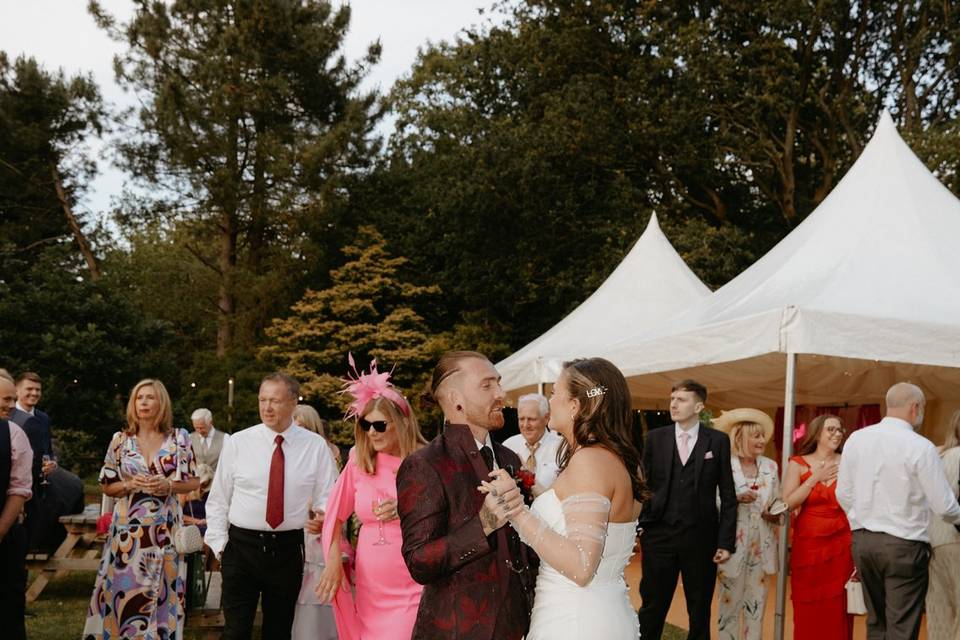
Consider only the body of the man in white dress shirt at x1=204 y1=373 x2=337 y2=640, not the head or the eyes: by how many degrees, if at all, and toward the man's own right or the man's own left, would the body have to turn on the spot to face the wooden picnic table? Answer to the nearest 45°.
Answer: approximately 135° to the man's own right

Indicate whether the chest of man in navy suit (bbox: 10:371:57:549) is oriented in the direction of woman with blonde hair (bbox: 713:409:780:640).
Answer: no

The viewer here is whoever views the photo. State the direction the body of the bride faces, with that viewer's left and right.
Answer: facing to the left of the viewer

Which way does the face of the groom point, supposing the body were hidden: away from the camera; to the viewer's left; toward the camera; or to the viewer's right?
to the viewer's right

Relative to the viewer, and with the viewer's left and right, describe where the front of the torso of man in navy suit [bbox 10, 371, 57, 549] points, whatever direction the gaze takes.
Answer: facing the viewer and to the right of the viewer

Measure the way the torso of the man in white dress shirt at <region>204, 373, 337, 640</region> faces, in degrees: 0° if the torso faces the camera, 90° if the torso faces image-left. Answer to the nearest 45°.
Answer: approximately 0°

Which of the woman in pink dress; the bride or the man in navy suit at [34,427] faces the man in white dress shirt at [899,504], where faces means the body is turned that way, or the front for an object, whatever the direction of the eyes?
the man in navy suit

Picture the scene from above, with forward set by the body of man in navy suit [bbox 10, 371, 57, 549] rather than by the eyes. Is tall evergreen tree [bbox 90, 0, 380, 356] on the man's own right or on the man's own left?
on the man's own left

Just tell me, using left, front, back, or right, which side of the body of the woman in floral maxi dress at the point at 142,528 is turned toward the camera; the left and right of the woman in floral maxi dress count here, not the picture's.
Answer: front

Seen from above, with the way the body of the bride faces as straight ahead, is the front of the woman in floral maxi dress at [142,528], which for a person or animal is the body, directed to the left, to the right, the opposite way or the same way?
to the left

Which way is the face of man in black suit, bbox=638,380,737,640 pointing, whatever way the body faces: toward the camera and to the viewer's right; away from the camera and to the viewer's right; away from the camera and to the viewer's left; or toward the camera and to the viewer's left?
toward the camera and to the viewer's left

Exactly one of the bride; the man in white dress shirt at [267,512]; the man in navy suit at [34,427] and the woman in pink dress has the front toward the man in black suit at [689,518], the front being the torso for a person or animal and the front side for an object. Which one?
the man in navy suit at [34,427]
